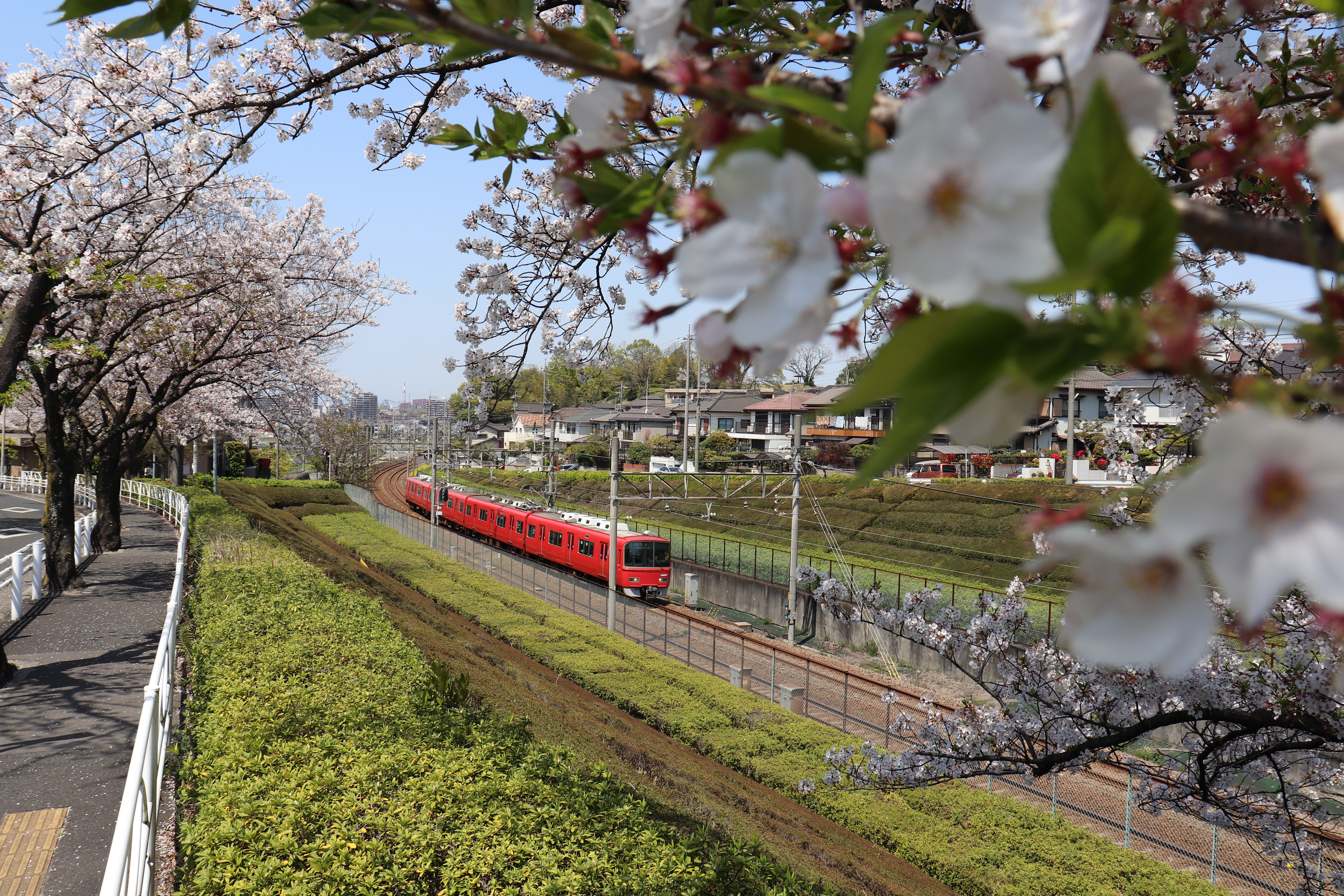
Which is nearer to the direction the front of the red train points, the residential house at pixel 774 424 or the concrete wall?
the concrete wall

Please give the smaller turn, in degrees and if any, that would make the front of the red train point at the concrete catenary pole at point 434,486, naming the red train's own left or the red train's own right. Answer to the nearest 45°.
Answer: approximately 180°

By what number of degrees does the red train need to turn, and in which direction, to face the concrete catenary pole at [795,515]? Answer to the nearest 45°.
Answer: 0° — it already faces it

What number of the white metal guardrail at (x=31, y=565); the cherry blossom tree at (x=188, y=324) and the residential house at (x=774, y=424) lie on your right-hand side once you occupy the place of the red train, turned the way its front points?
2

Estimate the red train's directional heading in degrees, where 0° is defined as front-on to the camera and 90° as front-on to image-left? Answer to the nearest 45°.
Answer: approximately 315°

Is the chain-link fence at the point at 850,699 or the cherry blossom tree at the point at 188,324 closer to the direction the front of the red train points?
the chain-link fence

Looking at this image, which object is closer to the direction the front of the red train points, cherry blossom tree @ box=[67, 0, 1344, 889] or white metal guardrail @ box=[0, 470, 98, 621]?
the cherry blossom tree

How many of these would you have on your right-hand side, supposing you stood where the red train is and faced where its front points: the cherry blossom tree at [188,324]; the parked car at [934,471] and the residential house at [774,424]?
1

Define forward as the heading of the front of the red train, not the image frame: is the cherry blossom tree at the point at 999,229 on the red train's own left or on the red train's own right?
on the red train's own right

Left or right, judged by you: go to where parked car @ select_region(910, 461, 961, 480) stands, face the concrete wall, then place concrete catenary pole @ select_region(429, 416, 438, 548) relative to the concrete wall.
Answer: right

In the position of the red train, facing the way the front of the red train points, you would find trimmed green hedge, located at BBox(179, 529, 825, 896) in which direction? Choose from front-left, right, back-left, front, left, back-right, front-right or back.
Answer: front-right

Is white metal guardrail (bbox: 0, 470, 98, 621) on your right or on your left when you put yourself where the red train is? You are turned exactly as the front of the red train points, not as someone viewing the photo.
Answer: on your right

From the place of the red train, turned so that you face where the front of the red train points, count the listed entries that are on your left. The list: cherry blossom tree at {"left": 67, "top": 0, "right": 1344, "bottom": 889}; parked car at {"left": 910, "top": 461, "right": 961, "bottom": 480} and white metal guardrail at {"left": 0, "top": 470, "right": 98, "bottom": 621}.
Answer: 1

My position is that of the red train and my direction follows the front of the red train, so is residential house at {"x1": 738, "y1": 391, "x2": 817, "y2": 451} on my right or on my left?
on my left

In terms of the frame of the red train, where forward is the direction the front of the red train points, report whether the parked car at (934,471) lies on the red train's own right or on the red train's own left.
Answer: on the red train's own left
